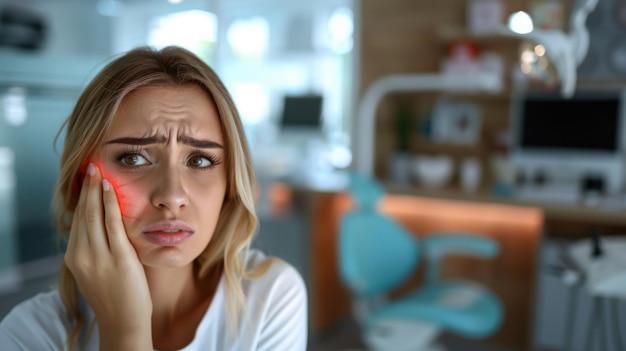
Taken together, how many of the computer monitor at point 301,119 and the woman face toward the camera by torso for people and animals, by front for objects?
2

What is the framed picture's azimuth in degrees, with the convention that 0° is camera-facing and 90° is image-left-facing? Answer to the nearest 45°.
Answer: approximately 0°

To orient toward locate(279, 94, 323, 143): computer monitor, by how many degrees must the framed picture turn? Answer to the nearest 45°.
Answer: approximately 90° to its right

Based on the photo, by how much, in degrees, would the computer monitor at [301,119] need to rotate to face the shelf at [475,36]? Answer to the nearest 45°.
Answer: approximately 45° to its left

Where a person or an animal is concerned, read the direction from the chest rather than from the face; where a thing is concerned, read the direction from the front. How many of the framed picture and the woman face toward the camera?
2

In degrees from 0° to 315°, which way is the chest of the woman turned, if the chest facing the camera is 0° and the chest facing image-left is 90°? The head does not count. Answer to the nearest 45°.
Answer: approximately 0°

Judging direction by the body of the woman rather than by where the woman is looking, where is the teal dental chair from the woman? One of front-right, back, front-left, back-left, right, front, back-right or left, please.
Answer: back-left

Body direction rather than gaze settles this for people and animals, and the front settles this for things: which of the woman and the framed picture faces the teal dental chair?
the framed picture
